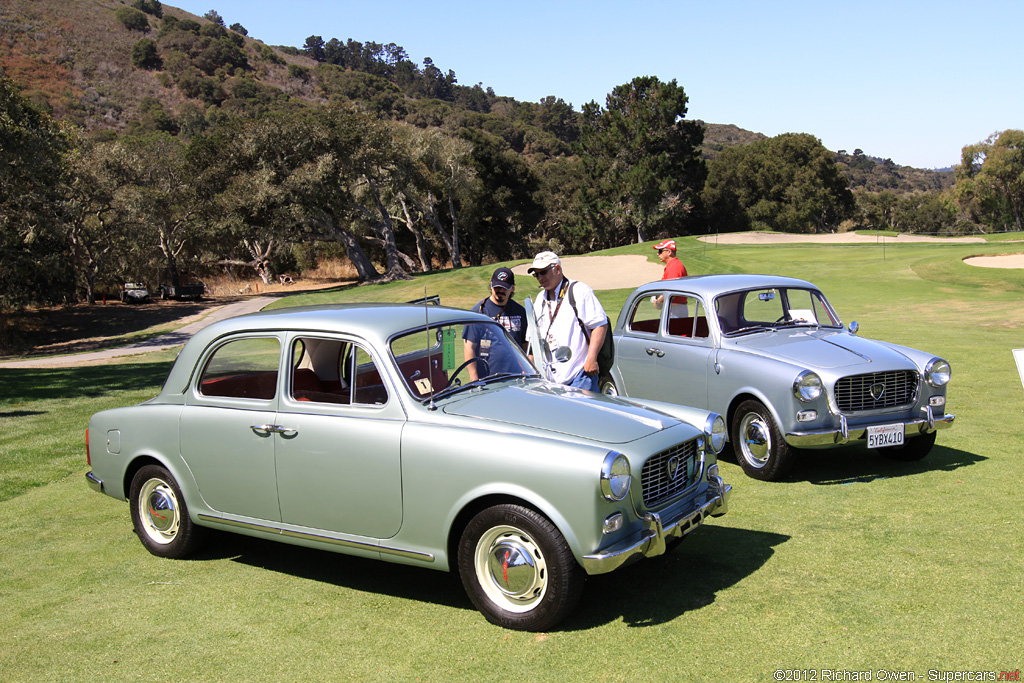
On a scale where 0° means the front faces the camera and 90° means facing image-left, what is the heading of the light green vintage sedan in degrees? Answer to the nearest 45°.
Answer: approximately 315°

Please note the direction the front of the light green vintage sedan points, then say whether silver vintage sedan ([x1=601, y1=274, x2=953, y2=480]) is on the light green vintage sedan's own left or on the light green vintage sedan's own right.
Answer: on the light green vintage sedan's own left

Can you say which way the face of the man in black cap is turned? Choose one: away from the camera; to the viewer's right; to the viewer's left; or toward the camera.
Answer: toward the camera

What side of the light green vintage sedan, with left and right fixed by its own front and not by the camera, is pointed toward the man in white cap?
left

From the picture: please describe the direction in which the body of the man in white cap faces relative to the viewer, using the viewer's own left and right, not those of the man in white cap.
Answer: facing the viewer and to the left of the viewer

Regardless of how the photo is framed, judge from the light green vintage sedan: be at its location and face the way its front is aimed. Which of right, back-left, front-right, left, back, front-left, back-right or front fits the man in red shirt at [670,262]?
left

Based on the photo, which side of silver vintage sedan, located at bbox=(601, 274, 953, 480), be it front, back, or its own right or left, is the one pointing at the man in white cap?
right

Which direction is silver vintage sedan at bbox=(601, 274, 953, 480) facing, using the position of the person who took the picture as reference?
facing the viewer and to the right of the viewer

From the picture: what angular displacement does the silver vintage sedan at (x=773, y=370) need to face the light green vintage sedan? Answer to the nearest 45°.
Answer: approximately 90° to its right

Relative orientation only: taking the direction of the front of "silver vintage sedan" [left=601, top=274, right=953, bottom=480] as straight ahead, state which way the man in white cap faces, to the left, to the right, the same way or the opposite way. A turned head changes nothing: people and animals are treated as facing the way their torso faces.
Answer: to the right

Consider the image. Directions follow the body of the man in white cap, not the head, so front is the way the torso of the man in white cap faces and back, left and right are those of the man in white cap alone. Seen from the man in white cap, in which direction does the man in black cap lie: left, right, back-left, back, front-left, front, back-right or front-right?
right
